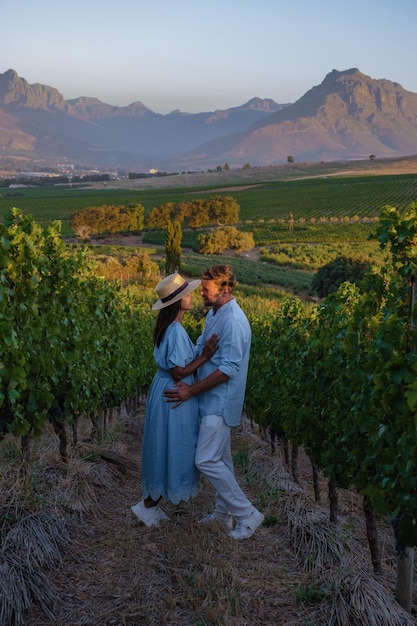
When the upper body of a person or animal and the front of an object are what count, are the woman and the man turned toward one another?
yes

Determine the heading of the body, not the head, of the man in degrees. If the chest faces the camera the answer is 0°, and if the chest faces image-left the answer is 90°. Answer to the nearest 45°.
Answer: approximately 90°

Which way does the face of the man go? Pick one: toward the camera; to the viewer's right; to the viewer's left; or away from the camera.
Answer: to the viewer's left

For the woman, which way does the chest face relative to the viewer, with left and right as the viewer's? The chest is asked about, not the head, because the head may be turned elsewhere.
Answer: facing to the right of the viewer

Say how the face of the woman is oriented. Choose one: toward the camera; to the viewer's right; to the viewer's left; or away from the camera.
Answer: to the viewer's right

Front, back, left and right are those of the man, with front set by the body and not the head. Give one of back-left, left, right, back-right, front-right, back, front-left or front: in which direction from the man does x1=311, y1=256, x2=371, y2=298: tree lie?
right

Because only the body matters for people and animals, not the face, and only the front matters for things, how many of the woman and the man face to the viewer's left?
1

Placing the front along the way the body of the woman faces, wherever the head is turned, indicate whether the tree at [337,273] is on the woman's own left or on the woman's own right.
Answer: on the woman's own left

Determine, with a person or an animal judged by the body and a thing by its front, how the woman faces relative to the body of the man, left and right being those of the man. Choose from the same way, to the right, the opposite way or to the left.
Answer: the opposite way
